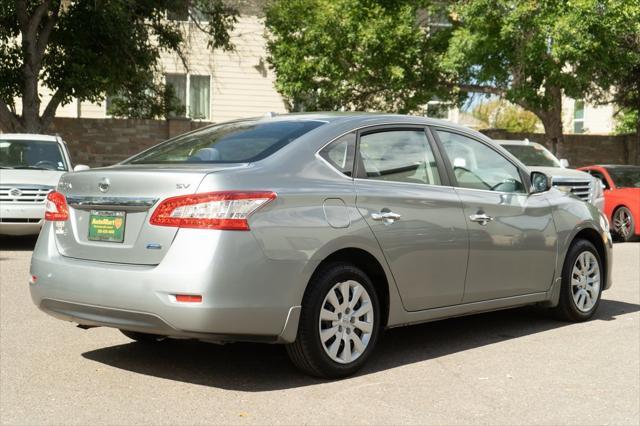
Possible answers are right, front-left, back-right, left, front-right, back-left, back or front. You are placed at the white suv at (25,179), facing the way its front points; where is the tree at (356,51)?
back-left

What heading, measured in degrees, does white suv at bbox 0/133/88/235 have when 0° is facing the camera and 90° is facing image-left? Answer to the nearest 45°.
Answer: approximately 0°

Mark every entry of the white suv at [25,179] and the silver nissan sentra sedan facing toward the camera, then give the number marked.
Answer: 1

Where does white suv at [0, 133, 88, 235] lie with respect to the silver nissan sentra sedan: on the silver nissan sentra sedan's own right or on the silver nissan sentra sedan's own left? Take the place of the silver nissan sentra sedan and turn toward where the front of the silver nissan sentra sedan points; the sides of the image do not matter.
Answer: on the silver nissan sentra sedan's own left

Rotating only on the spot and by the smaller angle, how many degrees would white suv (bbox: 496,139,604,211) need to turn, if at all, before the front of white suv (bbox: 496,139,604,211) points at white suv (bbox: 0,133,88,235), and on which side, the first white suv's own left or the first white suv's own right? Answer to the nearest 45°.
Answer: approximately 90° to the first white suv's own right

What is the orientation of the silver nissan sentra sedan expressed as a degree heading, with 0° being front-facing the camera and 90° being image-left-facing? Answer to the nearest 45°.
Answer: approximately 225°

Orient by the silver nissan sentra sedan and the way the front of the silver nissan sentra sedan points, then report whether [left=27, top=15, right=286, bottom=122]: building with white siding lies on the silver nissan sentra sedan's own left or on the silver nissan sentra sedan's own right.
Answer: on the silver nissan sentra sedan's own left

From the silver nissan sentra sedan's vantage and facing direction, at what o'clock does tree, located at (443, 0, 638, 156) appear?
The tree is roughly at 11 o'clock from the silver nissan sentra sedan.

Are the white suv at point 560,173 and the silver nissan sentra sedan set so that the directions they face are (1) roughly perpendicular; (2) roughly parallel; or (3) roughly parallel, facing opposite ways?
roughly perpendicular

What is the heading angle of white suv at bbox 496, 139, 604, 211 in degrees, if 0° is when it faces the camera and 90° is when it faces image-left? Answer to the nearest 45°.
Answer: approximately 315°

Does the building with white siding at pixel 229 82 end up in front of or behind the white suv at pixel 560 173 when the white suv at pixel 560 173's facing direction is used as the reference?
behind

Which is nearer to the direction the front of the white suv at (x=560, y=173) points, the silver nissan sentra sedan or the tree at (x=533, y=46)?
the silver nissan sentra sedan

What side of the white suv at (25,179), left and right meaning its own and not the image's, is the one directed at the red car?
left
